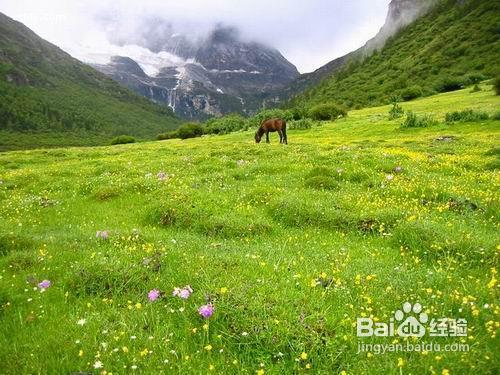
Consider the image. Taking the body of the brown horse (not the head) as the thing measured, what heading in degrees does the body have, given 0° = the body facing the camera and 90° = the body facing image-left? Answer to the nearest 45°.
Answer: approximately 90°

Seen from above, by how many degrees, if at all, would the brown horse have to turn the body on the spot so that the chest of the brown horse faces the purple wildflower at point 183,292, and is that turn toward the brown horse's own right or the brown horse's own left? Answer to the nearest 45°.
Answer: approximately 90° to the brown horse's own left

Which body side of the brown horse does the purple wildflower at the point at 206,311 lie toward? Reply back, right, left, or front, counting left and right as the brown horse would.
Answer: left

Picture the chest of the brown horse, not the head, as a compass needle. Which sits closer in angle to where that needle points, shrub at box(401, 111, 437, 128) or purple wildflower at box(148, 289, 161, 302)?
the purple wildflower

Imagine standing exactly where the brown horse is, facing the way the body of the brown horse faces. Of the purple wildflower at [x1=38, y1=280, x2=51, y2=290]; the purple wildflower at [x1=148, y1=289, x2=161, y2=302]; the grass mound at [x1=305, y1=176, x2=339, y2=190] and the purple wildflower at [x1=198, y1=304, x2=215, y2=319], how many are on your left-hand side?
4

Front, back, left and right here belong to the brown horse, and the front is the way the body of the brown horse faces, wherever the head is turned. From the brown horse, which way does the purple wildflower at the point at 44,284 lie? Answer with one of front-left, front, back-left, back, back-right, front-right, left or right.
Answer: left

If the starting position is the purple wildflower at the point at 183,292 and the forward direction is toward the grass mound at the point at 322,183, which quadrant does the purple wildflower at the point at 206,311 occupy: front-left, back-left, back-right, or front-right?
back-right

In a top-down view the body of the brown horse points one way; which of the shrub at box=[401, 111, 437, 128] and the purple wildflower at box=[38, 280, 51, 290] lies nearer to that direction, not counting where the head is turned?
the purple wildflower

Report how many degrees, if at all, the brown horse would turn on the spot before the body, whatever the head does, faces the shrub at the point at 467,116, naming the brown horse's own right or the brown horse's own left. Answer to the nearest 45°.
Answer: approximately 180°

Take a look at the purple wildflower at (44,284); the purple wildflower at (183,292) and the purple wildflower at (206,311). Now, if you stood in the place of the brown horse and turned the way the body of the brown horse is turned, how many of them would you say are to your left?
3

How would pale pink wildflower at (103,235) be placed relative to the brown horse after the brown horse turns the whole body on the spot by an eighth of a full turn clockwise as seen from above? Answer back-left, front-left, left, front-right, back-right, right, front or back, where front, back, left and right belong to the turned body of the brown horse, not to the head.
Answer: back-left

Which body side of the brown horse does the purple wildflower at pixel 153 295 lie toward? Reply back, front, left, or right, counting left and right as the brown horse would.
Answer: left

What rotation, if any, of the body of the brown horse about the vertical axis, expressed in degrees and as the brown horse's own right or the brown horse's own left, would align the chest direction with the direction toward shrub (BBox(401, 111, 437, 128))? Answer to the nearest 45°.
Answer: approximately 135° to the brown horse's own right
